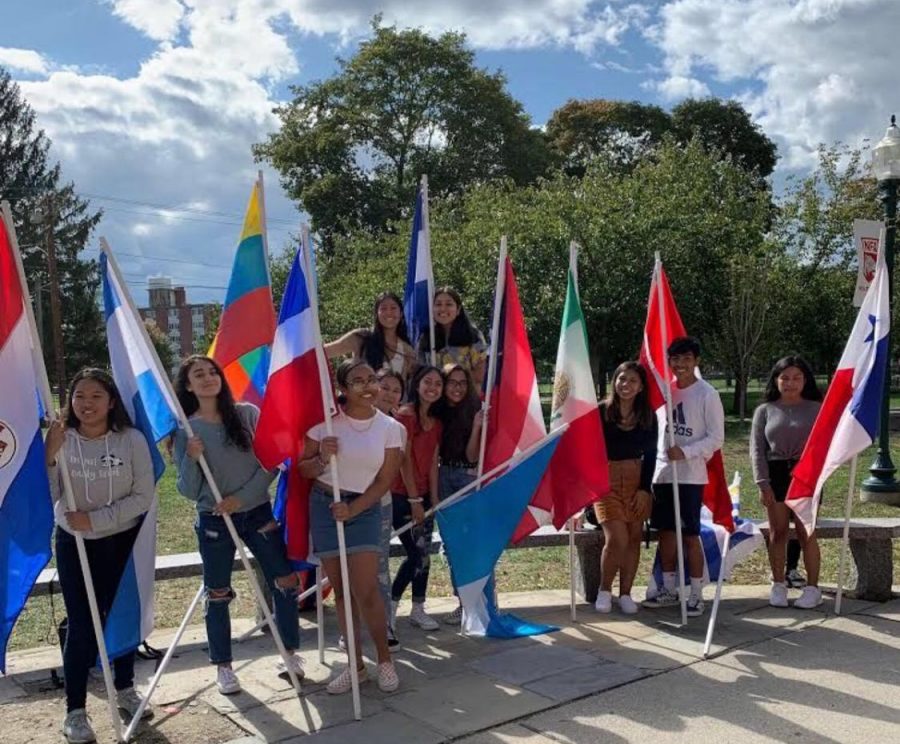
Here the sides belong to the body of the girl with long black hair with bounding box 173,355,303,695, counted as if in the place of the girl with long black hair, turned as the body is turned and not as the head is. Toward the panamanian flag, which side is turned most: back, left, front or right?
left

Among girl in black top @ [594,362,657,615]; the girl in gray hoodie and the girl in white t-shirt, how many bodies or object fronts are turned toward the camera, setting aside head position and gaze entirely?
3

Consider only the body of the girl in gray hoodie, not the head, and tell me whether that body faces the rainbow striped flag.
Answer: no

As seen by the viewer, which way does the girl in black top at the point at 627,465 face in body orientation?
toward the camera

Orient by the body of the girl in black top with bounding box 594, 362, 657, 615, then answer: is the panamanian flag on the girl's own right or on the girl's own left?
on the girl's own left

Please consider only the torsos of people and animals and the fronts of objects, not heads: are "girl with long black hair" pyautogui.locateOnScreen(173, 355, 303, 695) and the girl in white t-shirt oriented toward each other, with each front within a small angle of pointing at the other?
no

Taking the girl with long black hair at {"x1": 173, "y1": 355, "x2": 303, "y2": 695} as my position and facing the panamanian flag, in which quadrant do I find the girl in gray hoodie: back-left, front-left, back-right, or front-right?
back-right

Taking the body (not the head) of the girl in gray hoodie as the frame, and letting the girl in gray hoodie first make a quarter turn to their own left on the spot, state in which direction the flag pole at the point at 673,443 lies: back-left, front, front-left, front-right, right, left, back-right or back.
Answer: front

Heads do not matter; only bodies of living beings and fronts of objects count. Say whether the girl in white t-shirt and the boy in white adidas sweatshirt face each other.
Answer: no

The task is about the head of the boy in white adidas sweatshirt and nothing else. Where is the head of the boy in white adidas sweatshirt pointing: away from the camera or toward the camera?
toward the camera

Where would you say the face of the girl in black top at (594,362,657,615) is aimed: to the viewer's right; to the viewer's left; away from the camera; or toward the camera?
toward the camera

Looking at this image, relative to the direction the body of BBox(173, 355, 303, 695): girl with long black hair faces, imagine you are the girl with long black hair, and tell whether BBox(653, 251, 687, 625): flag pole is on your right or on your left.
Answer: on your left

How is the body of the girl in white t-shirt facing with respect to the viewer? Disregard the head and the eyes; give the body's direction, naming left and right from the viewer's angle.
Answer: facing the viewer

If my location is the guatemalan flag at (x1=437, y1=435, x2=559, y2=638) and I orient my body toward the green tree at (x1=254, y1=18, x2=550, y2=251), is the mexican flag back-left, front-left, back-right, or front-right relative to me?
front-right

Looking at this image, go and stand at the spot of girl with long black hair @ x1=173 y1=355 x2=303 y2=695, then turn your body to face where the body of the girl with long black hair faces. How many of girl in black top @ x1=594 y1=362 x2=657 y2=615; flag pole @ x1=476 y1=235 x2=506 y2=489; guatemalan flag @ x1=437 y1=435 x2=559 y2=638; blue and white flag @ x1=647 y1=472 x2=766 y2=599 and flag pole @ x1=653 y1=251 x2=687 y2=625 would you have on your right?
0

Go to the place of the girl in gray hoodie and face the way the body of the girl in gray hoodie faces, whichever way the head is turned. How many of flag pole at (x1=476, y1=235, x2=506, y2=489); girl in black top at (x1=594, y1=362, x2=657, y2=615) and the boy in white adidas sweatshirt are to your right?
0

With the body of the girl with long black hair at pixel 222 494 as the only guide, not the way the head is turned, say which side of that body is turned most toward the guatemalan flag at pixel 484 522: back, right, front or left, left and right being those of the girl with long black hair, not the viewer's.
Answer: left
